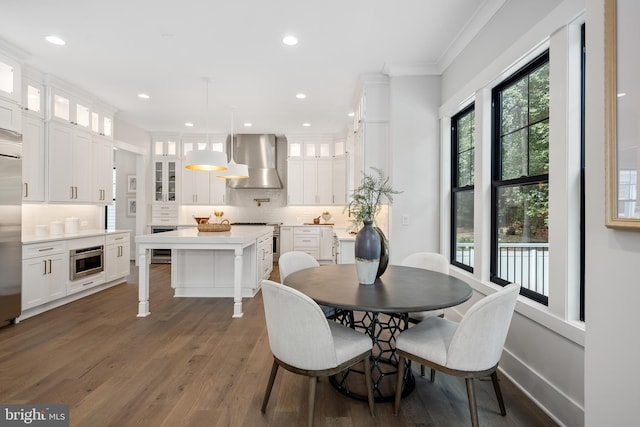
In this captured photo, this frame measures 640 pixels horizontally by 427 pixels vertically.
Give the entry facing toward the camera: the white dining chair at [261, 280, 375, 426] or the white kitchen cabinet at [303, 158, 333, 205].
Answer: the white kitchen cabinet

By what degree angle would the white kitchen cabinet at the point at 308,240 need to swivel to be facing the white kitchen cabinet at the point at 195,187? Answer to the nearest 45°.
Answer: approximately 90° to its right

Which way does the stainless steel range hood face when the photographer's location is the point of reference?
facing the viewer

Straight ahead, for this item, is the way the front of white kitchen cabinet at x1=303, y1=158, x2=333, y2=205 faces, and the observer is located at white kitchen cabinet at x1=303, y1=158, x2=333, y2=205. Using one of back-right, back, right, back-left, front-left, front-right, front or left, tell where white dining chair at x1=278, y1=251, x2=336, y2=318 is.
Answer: front

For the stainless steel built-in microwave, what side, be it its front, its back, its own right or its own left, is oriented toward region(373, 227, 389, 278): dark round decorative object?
front

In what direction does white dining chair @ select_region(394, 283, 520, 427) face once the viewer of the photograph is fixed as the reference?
facing away from the viewer and to the left of the viewer

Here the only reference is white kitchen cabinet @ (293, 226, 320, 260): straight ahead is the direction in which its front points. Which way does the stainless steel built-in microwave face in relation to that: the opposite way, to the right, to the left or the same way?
to the left

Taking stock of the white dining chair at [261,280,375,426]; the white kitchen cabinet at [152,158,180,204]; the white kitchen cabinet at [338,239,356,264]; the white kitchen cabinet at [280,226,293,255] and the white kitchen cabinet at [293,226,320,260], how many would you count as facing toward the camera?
4

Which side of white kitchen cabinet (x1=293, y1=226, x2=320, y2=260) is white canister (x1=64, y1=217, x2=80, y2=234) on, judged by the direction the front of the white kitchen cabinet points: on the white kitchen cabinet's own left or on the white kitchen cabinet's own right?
on the white kitchen cabinet's own right

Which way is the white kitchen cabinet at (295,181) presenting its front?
toward the camera

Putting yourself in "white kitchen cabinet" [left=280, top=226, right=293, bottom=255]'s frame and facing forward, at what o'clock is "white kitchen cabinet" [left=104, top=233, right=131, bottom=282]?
"white kitchen cabinet" [left=104, top=233, right=131, bottom=282] is roughly at 2 o'clock from "white kitchen cabinet" [left=280, top=226, right=293, bottom=255].

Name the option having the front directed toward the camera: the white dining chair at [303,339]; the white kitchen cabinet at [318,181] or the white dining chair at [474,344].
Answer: the white kitchen cabinet

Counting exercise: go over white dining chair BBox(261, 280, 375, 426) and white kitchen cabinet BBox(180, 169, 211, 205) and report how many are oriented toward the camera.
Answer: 1

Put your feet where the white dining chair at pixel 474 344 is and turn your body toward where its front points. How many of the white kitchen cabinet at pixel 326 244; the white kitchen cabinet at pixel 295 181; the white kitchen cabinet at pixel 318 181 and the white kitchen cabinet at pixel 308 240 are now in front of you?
4

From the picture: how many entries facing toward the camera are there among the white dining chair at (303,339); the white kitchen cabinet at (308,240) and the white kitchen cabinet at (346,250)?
2

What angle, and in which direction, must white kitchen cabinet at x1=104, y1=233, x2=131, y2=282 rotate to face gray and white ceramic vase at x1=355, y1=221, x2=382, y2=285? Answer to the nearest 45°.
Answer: approximately 45° to its right

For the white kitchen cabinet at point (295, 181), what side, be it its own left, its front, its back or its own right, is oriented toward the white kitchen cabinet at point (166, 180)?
right

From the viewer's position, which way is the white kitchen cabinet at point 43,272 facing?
facing the viewer and to the right of the viewer

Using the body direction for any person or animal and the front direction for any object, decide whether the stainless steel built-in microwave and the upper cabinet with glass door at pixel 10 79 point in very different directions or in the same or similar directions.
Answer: same or similar directions

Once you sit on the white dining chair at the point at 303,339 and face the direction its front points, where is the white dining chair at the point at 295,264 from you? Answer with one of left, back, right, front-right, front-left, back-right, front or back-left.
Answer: front-left
